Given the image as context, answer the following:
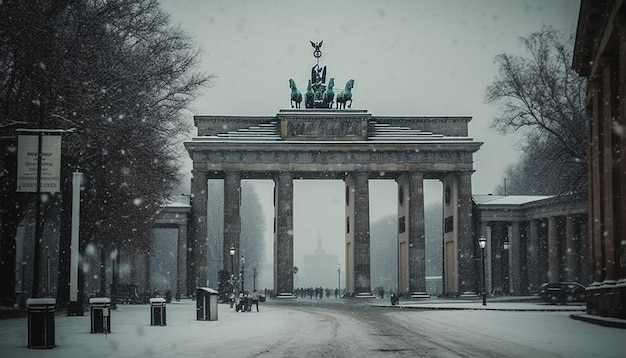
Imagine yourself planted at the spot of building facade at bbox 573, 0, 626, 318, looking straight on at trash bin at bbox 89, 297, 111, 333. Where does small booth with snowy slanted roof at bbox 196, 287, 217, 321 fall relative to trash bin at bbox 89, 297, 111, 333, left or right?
right

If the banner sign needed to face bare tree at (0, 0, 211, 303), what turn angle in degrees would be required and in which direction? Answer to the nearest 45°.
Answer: approximately 180°

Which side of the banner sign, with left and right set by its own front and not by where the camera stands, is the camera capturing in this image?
front

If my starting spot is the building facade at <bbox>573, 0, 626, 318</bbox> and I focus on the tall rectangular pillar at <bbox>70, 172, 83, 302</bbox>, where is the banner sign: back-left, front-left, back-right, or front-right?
front-left

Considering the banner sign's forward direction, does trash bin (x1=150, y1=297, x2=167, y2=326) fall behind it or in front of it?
behind

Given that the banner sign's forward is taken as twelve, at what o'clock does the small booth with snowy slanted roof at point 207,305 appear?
The small booth with snowy slanted roof is roughly at 7 o'clock from the banner sign.

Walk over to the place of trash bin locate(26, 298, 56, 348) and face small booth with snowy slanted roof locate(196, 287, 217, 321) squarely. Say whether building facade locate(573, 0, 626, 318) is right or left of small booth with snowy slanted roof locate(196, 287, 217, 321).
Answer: right

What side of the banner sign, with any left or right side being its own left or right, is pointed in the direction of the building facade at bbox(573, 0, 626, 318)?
left
